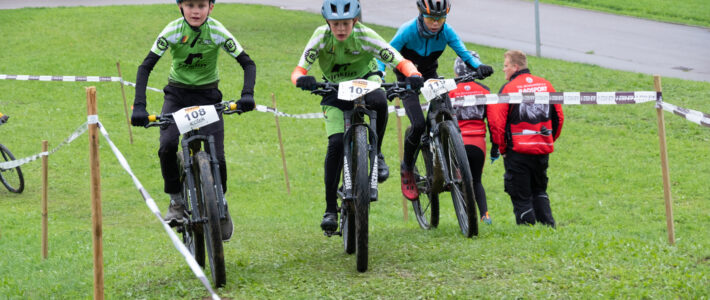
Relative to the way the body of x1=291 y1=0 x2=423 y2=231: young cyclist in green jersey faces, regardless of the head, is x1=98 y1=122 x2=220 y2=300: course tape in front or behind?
in front

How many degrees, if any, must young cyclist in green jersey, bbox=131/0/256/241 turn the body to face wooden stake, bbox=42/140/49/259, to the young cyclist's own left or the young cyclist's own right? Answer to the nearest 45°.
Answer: approximately 135° to the young cyclist's own right

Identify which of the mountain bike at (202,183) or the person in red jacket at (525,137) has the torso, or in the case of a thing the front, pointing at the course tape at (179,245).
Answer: the mountain bike

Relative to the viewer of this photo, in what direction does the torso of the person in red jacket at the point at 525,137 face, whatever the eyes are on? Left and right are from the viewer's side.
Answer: facing away from the viewer and to the left of the viewer

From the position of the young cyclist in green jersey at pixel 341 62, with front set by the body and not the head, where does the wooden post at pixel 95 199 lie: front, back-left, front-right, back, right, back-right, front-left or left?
front-right

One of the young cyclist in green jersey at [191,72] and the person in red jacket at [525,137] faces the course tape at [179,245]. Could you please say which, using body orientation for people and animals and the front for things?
the young cyclist in green jersey

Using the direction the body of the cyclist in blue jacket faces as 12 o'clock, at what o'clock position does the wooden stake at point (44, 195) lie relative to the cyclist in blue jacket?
The wooden stake is roughly at 3 o'clock from the cyclist in blue jacket.

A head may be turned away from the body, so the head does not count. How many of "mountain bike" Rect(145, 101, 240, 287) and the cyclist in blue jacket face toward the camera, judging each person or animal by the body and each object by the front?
2

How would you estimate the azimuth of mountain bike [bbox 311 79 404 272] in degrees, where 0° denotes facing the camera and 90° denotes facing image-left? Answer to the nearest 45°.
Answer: approximately 0°

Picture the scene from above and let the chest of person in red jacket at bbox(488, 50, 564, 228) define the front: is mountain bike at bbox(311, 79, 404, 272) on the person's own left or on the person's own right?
on the person's own left

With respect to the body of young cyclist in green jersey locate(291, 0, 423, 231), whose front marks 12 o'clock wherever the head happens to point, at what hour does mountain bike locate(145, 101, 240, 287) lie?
The mountain bike is roughly at 2 o'clock from the young cyclist in green jersey.
